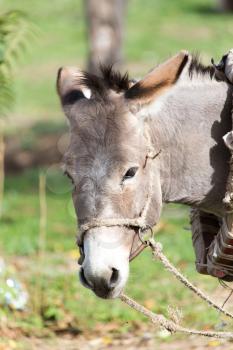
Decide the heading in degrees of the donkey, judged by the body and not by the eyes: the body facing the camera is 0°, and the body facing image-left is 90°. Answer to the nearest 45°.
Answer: approximately 45°

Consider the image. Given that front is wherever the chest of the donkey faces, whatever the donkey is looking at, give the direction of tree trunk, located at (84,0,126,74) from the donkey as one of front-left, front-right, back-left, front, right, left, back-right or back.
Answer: back-right

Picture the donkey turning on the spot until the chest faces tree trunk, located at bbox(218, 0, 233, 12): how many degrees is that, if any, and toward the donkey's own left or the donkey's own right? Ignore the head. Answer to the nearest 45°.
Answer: approximately 135° to the donkey's own right
